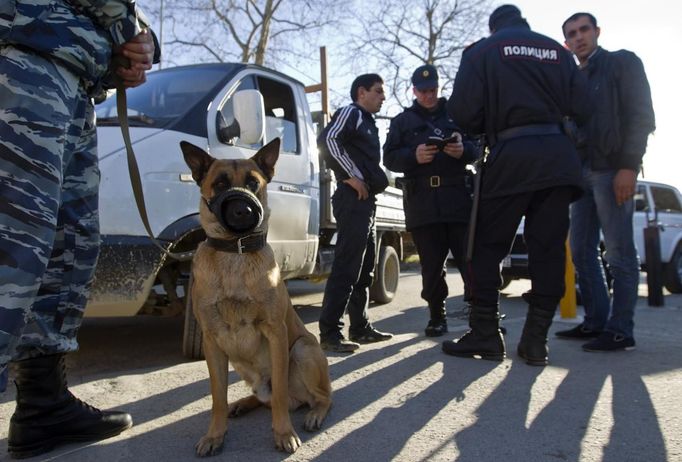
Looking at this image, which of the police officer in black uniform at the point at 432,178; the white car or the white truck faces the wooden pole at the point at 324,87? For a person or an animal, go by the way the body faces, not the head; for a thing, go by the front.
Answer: the white car

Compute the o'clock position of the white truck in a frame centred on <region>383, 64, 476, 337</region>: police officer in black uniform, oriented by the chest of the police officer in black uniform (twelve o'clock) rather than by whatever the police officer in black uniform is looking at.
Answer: The white truck is roughly at 2 o'clock from the police officer in black uniform.

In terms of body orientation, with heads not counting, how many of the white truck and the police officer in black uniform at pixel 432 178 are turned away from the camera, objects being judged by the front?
0

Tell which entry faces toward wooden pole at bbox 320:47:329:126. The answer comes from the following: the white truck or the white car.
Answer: the white car

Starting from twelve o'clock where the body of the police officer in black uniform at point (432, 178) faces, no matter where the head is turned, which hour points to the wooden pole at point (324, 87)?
The wooden pole is roughly at 5 o'clock from the police officer in black uniform.

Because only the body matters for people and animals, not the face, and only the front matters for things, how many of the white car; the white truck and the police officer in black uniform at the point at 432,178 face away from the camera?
0

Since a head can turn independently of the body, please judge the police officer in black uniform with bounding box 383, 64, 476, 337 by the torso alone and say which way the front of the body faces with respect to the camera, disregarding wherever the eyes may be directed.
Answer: toward the camera

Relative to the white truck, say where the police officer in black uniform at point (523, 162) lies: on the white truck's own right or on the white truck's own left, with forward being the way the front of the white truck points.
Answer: on the white truck's own left

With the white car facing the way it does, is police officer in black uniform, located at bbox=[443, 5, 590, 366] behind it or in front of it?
in front

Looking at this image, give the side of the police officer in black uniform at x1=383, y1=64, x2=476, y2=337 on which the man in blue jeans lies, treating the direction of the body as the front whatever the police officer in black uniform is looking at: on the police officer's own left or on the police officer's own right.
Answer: on the police officer's own left

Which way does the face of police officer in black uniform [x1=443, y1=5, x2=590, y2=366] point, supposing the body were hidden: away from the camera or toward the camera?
away from the camera

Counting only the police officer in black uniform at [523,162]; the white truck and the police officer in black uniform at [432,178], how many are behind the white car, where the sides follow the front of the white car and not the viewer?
0

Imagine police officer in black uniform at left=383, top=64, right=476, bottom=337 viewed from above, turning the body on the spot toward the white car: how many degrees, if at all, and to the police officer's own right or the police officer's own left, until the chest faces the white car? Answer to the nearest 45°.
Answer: approximately 135° to the police officer's own left

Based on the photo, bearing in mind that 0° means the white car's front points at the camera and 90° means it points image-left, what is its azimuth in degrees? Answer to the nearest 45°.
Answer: approximately 45°

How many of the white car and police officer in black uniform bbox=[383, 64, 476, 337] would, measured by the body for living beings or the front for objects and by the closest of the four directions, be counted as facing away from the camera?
0

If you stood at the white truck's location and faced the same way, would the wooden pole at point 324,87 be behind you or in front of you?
behind

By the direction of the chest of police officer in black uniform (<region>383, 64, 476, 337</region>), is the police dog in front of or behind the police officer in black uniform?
in front

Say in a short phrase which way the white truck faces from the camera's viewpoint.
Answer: facing the viewer and to the left of the viewer
